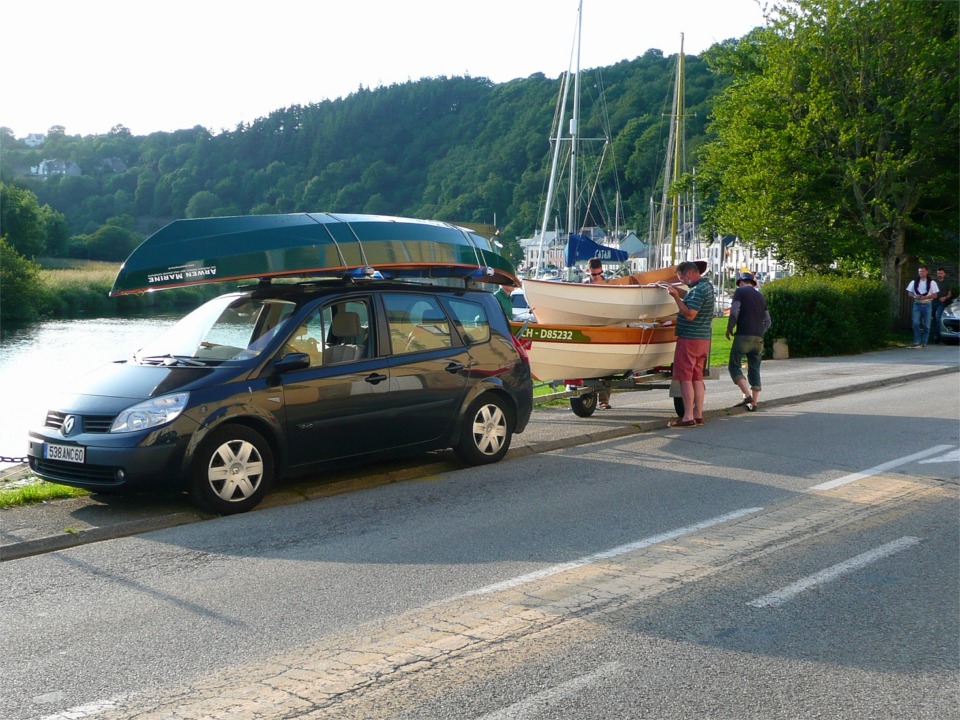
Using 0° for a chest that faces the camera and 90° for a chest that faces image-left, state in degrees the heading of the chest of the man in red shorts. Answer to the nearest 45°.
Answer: approximately 90°

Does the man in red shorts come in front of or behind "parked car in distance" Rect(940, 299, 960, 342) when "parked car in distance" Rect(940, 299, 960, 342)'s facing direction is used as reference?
in front

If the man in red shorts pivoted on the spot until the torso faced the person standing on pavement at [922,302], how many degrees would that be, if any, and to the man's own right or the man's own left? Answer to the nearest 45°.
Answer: approximately 90° to the man's own right

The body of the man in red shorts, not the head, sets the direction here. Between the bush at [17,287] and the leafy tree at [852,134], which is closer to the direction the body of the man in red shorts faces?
the bush

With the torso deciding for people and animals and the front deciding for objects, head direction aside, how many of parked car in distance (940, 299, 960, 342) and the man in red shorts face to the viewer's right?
0

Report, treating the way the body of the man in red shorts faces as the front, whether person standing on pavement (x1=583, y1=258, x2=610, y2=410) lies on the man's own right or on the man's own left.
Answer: on the man's own right

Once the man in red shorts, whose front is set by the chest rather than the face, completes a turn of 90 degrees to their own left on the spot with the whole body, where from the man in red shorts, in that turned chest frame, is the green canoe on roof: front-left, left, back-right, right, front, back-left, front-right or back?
front-right

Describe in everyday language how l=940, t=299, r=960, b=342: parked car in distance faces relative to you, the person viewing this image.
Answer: facing the viewer and to the left of the viewer

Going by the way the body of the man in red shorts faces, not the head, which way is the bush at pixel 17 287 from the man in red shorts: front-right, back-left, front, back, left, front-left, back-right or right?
front-right
